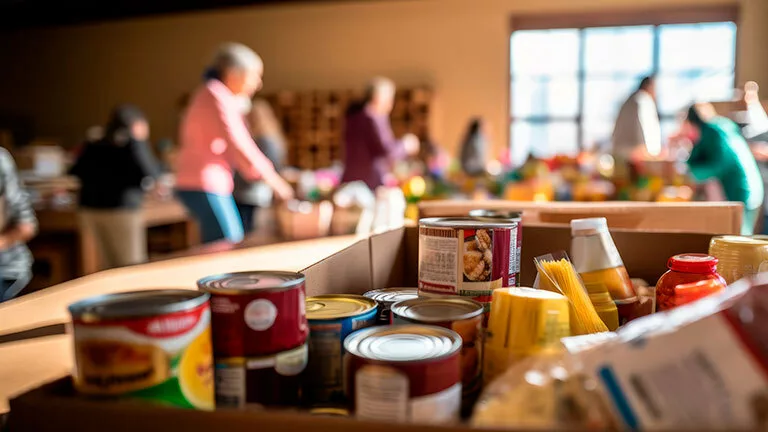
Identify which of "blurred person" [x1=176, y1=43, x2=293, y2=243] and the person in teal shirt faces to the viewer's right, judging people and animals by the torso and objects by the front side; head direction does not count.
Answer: the blurred person

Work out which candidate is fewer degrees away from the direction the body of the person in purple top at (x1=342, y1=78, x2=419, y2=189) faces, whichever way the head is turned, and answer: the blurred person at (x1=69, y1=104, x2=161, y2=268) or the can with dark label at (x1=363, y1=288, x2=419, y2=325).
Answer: the can with dark label

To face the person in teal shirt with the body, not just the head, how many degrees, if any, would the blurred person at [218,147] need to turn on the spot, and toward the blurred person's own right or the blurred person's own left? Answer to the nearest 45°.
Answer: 0° — they already face them

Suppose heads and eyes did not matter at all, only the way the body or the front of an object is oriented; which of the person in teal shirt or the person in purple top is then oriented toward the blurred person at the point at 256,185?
the person in teal shirt

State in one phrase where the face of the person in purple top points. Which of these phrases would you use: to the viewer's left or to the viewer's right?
to the viewer's right

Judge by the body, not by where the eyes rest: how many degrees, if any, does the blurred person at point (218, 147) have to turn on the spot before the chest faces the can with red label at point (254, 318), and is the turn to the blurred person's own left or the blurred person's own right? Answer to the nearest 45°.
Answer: approximately 90° to the blurred person's own right

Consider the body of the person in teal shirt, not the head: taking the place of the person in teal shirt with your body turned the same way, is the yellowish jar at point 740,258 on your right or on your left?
on your left

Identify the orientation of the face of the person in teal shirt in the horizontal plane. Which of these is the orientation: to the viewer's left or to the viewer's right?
to the viewer's left

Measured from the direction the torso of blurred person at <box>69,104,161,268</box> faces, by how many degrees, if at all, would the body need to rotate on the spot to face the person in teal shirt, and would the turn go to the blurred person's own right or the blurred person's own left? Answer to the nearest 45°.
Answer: approximately 90° to the blurred person's own right

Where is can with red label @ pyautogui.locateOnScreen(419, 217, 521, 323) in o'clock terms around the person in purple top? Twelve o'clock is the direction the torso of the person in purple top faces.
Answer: The can with red label is roughly at 3 o'clock from the person in purple top.

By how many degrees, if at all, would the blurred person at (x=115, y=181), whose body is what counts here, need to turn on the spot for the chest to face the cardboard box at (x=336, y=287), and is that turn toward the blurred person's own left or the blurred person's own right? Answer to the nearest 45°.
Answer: approximately 135° to the blurred person's own right

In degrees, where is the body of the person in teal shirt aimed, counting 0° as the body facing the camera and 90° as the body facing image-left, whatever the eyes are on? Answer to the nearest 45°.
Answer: approximately 90°

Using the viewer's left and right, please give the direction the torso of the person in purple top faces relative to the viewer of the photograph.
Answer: facing to the right of the viewer

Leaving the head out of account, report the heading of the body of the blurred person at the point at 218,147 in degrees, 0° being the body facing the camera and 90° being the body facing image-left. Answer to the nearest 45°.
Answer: approximately 270°
